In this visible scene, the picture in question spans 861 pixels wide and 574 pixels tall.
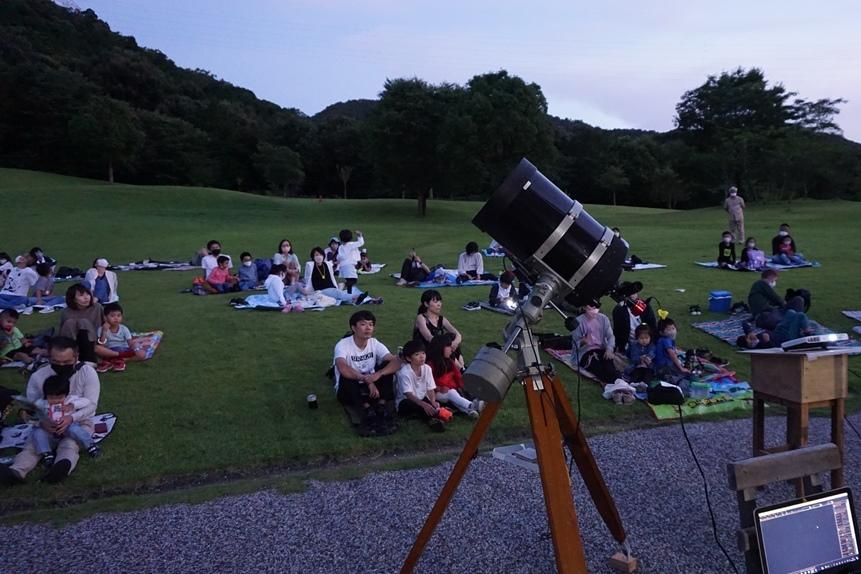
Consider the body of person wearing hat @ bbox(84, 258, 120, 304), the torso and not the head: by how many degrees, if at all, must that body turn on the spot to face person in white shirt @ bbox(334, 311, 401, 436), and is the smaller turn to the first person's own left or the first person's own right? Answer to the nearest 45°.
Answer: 0° — they already face them

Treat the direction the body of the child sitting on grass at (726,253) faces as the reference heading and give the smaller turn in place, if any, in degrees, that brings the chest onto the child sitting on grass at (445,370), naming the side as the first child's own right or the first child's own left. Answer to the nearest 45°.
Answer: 0° — they already face them
